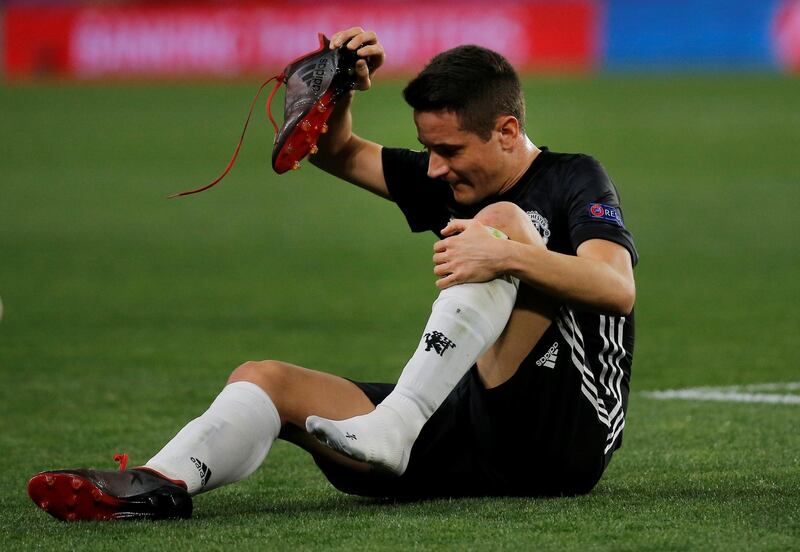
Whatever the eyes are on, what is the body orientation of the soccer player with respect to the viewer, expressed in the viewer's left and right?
facing the viewer and to the left of the viewer

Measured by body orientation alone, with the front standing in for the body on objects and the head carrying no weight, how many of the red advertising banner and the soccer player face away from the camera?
0

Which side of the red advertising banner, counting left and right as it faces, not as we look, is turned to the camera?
front

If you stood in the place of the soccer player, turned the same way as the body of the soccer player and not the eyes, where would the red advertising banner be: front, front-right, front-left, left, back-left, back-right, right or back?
back-right

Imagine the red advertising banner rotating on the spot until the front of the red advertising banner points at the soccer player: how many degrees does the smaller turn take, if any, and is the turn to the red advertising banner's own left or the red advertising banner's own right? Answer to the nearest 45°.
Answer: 0° — it already faces them
